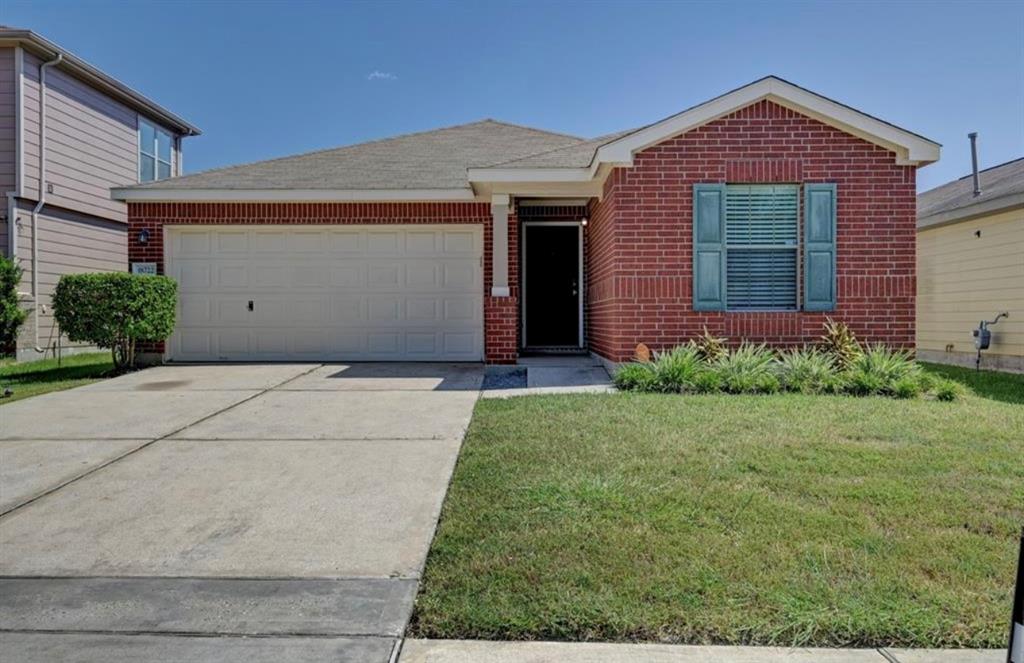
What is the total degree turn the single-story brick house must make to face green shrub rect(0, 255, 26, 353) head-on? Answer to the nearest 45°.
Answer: approximately 90° to its right

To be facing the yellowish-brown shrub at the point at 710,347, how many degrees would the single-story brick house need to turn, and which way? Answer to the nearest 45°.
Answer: approximately 45° to its left

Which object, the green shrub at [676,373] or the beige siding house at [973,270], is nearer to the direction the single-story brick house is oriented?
the green shrub

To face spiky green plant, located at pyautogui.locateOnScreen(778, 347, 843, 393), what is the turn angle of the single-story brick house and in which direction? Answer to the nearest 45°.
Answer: approximately 45° to its left

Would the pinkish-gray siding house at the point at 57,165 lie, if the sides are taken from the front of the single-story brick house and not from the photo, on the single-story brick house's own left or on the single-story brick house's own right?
on the single-story brick house's own right

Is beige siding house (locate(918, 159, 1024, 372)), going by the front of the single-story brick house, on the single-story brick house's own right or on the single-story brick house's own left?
on the single-story brick house's own left

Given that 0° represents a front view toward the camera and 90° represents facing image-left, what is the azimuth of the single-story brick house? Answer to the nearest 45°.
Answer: approximately 0°

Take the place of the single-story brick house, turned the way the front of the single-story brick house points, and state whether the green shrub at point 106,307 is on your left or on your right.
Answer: on your right

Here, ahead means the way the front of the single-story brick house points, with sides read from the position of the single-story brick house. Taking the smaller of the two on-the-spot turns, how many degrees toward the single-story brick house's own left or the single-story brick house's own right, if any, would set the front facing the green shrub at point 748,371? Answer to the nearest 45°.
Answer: approximately 45° to the single-story brick house's own left
